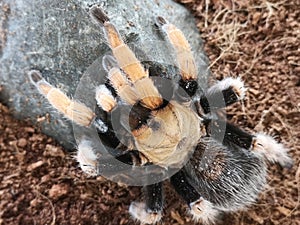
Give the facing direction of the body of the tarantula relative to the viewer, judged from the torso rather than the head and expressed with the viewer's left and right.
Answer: facing away from the viewer and to the left of the viewer
